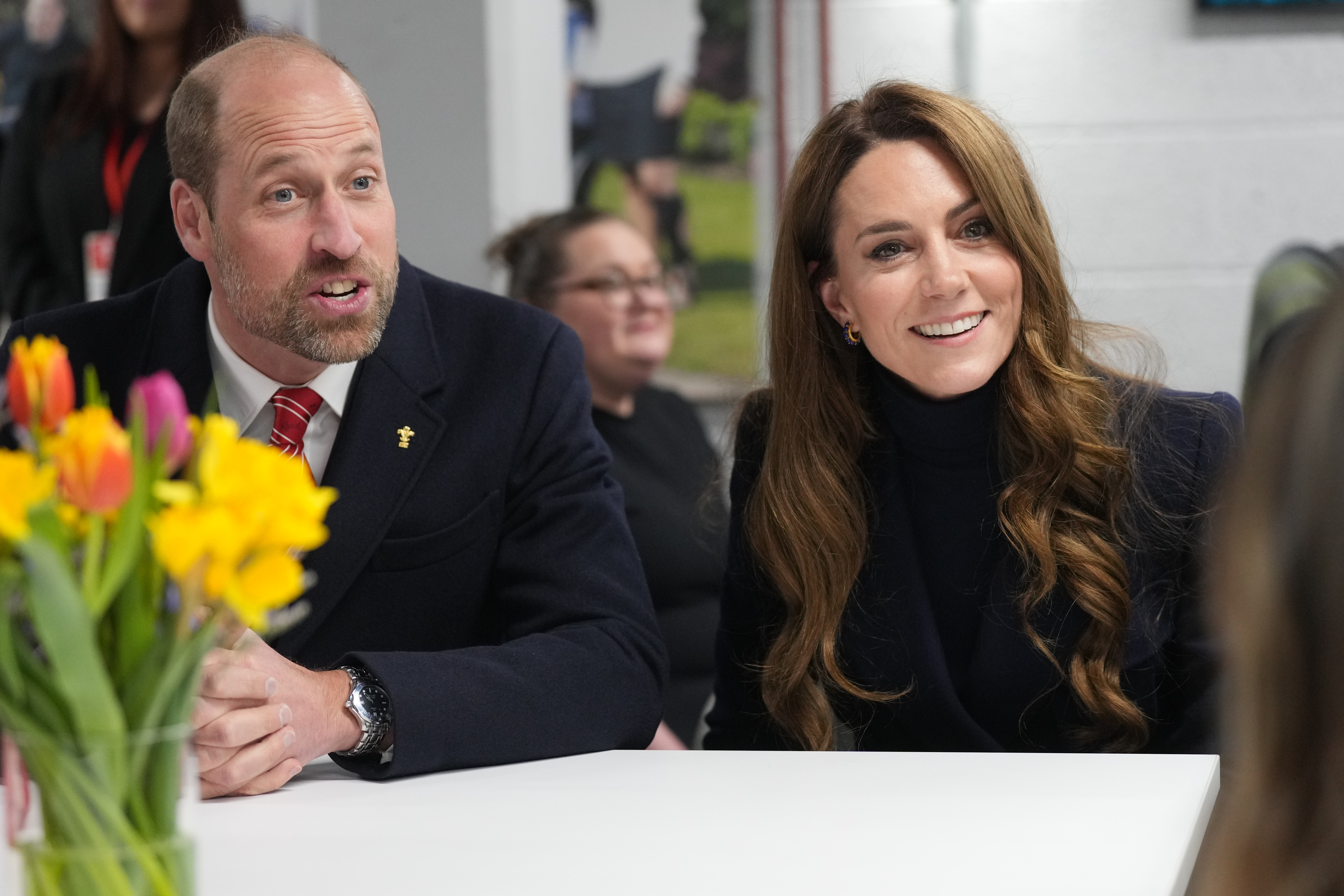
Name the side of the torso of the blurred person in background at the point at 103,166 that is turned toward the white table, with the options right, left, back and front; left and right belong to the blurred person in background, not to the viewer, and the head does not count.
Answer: front

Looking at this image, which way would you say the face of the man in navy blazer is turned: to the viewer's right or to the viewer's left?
to the viewer's right

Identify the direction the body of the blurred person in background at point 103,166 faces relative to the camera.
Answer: toward the camera

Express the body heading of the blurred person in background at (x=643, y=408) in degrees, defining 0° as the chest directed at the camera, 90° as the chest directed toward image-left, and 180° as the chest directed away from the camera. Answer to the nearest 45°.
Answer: approximately 315°

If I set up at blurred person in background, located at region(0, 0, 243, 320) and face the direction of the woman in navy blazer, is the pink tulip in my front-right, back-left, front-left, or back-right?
front-right

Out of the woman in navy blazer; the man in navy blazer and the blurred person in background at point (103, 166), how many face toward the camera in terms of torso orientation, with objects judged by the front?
3

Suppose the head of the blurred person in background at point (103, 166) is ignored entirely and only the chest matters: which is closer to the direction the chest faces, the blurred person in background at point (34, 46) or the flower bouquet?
the flower bouquet

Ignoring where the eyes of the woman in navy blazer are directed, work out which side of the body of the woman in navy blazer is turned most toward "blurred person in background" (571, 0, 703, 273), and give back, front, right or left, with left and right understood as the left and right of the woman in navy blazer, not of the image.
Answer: back

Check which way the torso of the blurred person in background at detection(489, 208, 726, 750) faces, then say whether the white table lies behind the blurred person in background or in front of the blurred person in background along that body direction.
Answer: in front

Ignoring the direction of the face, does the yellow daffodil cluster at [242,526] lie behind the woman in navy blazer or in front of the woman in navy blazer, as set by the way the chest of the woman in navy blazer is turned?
in front

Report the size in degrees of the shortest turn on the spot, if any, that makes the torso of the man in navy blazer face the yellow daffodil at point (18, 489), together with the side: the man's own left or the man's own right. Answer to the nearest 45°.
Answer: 0° — they already face it

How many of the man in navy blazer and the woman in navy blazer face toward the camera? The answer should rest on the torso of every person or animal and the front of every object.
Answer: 2

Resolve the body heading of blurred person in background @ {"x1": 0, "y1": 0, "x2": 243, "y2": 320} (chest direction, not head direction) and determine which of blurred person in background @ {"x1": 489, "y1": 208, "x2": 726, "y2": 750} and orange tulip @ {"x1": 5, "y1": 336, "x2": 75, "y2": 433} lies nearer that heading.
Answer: the orange tulip

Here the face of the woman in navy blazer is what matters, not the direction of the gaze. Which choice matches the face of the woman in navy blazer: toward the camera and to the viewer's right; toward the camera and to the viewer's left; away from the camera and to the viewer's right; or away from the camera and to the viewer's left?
toward the camera and to the viewer's right

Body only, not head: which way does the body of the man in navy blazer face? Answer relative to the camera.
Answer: toward the camera
